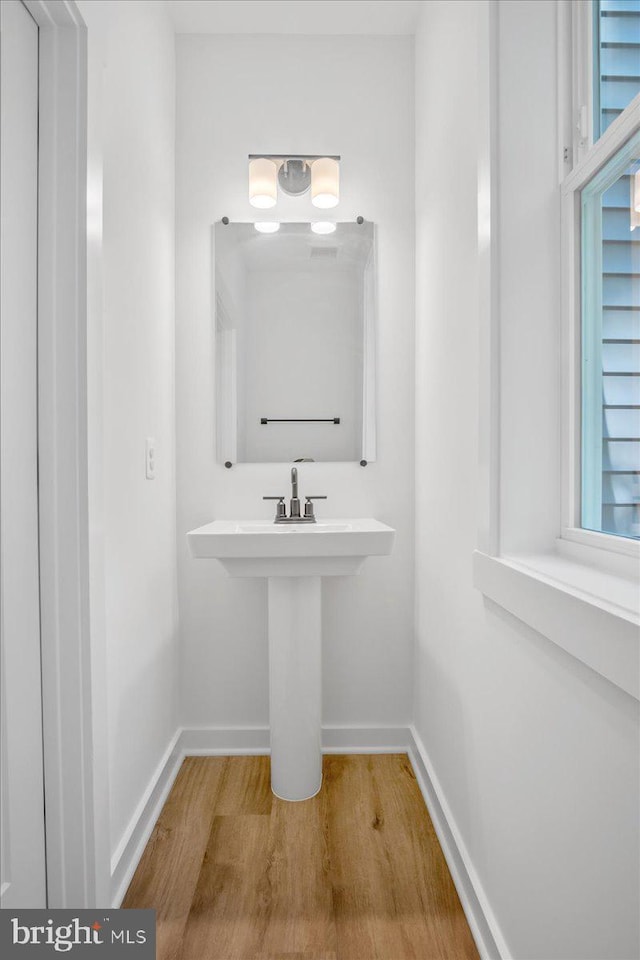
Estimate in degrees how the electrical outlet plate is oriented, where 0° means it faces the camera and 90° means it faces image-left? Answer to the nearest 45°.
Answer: approximately 270°

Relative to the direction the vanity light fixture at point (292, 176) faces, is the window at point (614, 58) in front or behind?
in front

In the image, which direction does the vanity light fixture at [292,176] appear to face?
toward the camera

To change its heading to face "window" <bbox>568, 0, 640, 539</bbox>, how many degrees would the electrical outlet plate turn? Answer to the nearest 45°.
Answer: approximately 45° to its right

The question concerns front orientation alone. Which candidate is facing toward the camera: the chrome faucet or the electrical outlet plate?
the chrome faucet

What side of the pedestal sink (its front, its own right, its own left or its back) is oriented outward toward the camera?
front

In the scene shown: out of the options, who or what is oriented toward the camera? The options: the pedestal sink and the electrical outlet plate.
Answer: the pedestal sink

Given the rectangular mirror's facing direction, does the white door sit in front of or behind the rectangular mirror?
in front

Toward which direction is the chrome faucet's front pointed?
toward the camera
